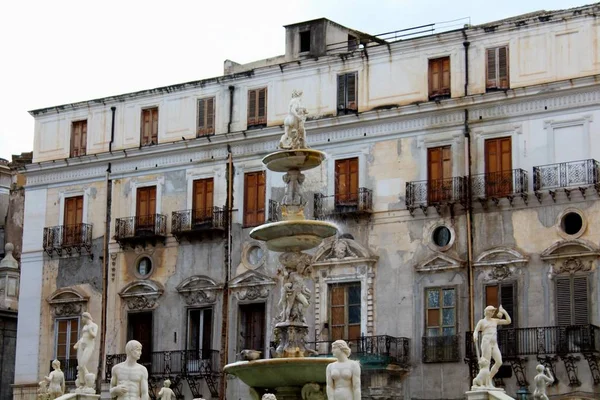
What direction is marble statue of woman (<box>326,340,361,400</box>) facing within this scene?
toward the camera

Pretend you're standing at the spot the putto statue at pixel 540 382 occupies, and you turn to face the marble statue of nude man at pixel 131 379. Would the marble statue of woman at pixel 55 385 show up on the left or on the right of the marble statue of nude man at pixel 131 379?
right

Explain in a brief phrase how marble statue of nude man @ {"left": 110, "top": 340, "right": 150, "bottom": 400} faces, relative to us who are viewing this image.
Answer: facing the viewer

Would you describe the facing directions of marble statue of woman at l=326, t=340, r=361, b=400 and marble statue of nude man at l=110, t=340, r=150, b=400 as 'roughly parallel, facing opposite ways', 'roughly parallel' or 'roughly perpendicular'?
roughly parallel

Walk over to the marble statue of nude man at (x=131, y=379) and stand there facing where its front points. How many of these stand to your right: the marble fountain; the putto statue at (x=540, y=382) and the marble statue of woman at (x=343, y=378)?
0

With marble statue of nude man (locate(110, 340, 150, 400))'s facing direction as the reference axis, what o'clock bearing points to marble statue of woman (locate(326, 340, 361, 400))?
The marble statue of woman is roughly at 10 o'clock from the marble statue of nude man.

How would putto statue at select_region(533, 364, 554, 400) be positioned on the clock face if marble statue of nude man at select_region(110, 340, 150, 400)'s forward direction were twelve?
The putto statue is roughly at 8 o'clock from the marble statue of nude man.

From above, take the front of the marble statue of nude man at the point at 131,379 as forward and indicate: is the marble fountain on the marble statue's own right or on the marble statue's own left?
on the marble statue's own left

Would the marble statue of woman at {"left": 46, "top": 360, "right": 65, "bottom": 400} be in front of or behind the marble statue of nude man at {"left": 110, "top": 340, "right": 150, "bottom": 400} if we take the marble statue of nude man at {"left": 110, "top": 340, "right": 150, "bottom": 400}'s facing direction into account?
behind

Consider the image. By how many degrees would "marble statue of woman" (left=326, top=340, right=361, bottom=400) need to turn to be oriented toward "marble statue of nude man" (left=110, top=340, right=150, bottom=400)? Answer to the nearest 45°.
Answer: approximately 90° to its right
